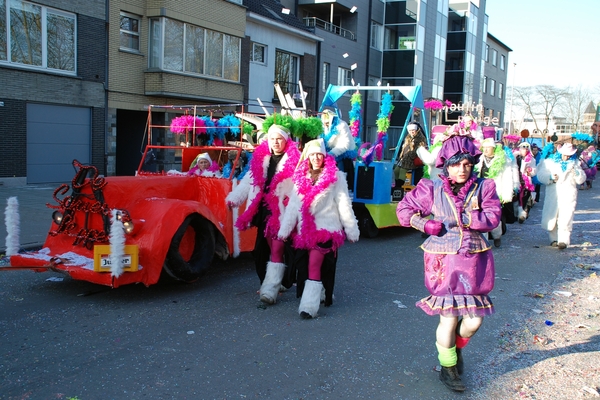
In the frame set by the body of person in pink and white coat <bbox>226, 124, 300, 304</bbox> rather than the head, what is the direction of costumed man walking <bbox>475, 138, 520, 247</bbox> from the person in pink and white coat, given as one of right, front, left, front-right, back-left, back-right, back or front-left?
back-left

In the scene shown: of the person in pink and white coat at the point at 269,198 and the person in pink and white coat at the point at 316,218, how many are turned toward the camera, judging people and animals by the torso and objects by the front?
2

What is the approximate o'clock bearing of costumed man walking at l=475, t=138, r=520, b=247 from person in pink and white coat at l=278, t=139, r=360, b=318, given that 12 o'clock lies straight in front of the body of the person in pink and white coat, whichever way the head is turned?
The costumed man walking is roughly at 7 o'clock from the person in pink and white coat.

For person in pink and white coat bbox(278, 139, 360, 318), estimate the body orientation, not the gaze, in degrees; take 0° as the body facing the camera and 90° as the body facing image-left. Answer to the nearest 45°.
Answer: approximately 0°

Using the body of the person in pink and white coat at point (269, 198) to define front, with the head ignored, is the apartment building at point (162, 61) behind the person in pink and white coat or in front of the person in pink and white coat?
behind

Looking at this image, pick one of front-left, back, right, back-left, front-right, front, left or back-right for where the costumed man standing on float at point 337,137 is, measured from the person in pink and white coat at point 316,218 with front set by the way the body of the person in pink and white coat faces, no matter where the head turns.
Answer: back

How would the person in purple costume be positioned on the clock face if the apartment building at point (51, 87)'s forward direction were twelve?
The person in purple costume is roughly at 1 o'clock from the apartment building.

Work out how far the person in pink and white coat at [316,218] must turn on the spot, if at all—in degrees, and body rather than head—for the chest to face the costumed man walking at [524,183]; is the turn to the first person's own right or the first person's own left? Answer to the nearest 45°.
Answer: approximately 135° to the first person's own left

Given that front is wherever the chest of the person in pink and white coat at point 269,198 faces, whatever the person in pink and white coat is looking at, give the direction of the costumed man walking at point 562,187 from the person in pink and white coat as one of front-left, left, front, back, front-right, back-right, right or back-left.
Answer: back-left

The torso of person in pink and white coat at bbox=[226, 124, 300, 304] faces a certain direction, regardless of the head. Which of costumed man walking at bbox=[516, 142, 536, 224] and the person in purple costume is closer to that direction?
the person in purple costume
